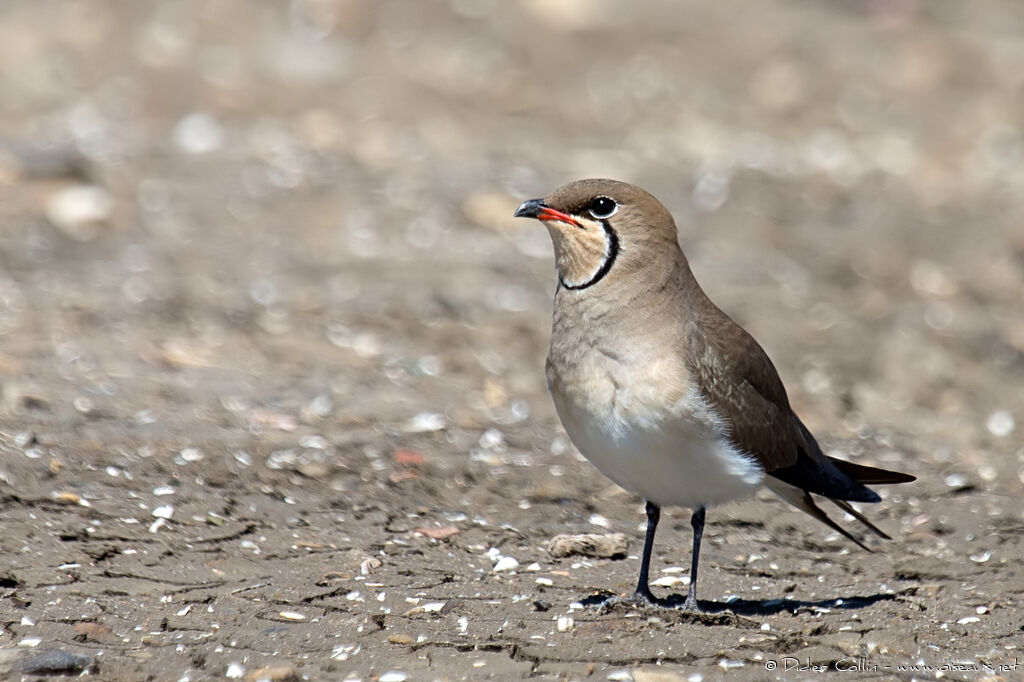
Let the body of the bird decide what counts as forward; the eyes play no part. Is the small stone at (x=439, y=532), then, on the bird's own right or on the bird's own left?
on the bird's own right

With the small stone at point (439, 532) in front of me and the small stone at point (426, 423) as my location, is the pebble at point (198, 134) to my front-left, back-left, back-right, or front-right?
back-right

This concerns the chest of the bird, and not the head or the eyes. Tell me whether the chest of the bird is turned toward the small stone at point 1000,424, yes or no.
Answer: no

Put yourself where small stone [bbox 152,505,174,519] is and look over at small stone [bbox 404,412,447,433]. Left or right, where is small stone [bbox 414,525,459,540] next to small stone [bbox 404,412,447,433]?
right

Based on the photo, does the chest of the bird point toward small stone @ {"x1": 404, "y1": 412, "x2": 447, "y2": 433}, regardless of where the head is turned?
no

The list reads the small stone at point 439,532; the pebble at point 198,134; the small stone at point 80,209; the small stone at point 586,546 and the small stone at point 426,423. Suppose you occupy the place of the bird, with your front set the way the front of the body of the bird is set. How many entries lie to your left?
0

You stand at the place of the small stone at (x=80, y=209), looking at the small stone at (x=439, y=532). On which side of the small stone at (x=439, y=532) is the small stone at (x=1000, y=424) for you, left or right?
left

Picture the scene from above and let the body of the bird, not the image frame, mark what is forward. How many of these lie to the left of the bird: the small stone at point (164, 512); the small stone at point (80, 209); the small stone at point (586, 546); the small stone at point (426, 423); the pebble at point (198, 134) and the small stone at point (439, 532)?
0

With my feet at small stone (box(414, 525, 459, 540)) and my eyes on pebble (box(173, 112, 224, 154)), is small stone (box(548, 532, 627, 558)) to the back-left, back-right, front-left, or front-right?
back-right

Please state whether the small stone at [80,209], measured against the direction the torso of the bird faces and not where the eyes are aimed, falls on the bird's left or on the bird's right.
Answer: on the bird's right

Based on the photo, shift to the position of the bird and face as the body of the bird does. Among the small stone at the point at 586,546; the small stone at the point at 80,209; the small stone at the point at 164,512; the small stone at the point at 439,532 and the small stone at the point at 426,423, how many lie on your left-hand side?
0

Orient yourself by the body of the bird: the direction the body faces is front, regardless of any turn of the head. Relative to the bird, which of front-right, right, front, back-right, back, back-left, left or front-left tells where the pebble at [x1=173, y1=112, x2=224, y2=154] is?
right

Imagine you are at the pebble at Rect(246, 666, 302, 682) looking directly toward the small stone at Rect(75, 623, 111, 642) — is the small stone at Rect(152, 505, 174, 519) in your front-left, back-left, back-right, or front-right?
front-right

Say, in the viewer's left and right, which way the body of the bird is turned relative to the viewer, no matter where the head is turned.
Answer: facing the viewer and to the left of the viewer

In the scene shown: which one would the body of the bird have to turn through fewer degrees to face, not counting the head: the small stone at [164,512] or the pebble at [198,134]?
the small stone
